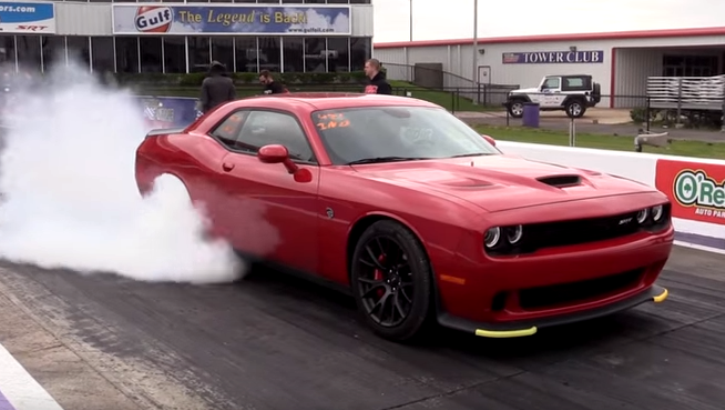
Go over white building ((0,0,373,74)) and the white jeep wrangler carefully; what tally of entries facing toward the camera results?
1

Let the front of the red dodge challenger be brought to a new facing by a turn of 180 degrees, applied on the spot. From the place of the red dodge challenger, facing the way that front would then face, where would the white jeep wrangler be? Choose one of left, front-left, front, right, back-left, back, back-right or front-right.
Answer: front-right

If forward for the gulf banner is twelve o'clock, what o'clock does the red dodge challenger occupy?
The red dodge challenger is roughly at 12 o'clock from the gulf banner.

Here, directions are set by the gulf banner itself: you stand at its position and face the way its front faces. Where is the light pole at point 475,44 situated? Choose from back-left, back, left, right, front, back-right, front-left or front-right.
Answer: left

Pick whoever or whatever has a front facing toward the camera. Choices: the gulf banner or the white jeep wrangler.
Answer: the gulf banner

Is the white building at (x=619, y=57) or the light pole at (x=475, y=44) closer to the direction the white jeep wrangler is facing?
the light pole

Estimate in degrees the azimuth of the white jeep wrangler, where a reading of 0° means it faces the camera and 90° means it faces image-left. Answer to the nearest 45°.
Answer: approximately 90°

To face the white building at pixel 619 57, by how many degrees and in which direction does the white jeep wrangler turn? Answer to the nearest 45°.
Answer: approximately 90° to its right

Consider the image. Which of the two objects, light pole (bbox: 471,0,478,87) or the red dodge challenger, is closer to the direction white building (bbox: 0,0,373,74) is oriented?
the red dodge challenger

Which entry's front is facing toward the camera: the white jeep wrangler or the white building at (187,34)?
the white building

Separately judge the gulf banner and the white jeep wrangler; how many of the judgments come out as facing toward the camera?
1

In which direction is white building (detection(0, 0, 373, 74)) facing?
toward the camera

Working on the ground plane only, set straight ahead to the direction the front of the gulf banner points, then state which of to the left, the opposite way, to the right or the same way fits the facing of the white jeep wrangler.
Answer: to the right

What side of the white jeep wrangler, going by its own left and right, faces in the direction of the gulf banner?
front

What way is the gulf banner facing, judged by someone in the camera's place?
facing the viewer

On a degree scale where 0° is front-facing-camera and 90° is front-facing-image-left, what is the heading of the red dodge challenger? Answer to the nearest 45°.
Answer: approximately 315°

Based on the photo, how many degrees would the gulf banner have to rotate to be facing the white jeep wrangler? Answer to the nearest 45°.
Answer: approximately 45° to its left
